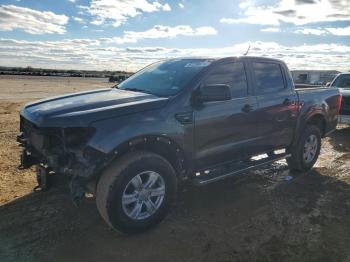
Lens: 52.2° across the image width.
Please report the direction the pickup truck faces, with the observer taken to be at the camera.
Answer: facing the viewer and to the left of the viewer
